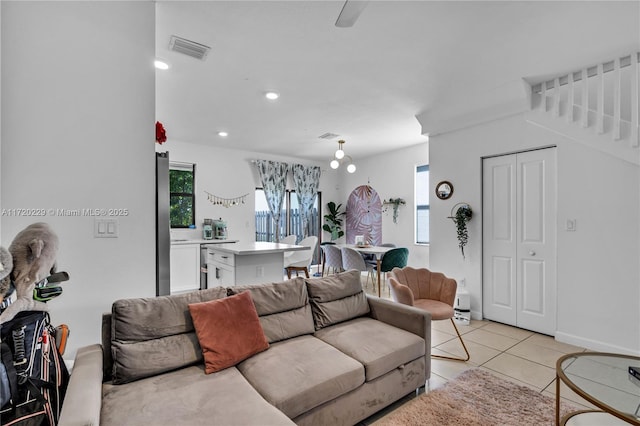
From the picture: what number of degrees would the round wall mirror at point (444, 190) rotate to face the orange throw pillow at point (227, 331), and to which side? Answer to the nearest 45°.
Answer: approximately 45° to its left

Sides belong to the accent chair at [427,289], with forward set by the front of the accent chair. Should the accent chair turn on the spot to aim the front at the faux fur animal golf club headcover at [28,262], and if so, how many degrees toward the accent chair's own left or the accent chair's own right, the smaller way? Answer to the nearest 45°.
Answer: approximately 90° to the accent chair's own right

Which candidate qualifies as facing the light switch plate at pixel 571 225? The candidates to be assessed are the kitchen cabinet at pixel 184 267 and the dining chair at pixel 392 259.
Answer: the kitchen cabinet

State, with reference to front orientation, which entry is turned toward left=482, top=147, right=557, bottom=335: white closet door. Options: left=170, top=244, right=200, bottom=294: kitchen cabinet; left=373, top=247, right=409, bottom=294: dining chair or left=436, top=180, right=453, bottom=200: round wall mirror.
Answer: the kitchen cabinet

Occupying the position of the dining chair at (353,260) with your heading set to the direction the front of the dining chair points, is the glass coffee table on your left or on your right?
on your right

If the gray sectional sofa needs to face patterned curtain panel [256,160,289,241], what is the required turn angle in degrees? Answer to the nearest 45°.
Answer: approximately 135° to its left

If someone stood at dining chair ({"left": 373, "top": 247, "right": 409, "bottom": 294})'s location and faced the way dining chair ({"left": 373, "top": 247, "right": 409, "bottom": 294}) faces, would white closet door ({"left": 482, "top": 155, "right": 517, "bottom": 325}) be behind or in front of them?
behind

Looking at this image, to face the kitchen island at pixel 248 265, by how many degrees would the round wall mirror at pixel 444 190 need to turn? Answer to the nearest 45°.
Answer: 0° — it already faces it

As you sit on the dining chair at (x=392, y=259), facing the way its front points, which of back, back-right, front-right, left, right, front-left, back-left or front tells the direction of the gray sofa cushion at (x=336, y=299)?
back-left
